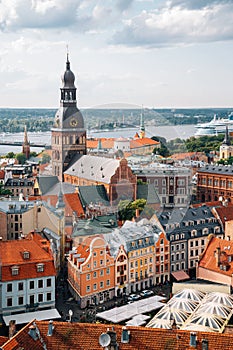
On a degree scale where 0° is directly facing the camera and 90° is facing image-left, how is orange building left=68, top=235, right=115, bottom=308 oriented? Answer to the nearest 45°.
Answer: approximately 315°

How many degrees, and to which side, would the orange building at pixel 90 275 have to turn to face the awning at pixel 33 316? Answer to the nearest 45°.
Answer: approximately 90° to its right

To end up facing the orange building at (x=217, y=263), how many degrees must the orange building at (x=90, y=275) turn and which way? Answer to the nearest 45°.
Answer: approximately 45° to its left

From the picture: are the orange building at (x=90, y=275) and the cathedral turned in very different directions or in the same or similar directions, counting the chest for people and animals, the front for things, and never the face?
very different directions

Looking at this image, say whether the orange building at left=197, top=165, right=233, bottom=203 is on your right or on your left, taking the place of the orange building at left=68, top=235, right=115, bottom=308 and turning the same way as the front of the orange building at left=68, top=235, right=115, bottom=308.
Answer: on your left

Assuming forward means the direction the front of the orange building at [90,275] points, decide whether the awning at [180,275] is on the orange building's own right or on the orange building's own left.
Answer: on the orange building's own left

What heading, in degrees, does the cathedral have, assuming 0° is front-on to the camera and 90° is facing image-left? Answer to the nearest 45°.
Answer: approximately 135°
